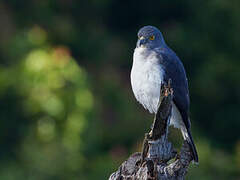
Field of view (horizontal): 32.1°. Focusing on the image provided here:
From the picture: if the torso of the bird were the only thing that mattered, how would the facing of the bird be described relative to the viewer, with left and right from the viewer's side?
facing the viewer and to the left of the viewer
